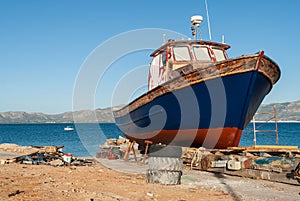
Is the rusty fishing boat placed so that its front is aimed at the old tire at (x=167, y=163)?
no

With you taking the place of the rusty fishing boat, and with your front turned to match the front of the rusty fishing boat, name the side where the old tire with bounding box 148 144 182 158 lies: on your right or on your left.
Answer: on your right
